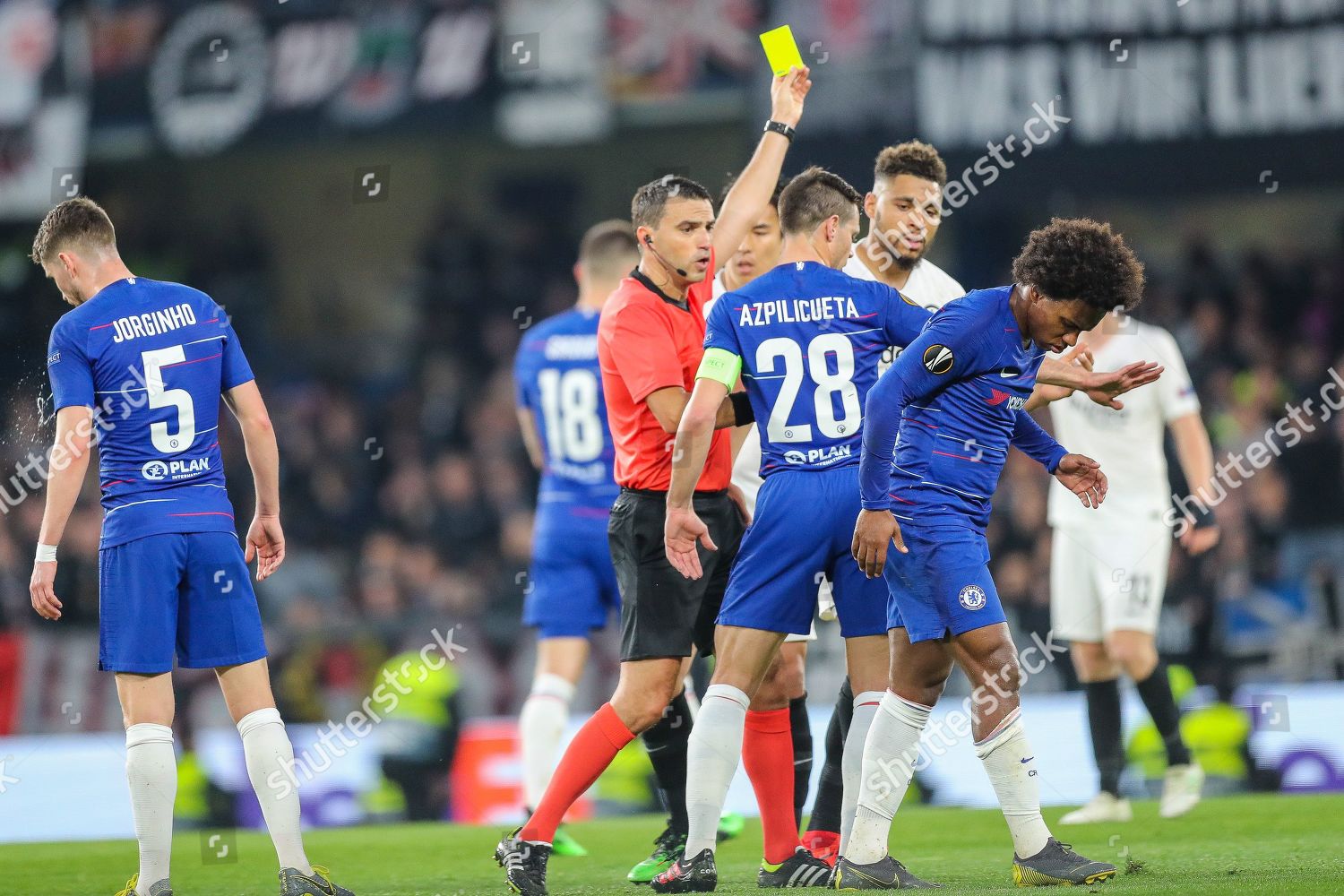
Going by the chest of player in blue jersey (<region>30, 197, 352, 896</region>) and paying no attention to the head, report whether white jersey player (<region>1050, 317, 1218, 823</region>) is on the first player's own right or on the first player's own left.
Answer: on the first player's own right

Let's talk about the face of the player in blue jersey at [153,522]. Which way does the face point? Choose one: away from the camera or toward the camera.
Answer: away from the camera

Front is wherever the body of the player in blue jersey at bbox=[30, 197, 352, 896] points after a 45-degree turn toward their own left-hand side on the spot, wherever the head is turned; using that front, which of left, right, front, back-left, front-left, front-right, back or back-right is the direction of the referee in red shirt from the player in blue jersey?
back-right

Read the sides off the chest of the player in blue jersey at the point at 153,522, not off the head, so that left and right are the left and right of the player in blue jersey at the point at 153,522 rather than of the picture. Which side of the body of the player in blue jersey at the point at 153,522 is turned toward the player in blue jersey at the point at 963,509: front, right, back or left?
right

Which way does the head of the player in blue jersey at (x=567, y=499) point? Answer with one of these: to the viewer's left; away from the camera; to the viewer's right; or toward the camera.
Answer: away from the camera

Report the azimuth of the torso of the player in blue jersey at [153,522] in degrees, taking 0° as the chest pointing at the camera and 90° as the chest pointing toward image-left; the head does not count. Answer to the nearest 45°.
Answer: approximately 180°

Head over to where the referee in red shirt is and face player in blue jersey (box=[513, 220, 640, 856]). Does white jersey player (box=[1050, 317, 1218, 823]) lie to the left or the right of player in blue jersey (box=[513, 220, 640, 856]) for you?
right

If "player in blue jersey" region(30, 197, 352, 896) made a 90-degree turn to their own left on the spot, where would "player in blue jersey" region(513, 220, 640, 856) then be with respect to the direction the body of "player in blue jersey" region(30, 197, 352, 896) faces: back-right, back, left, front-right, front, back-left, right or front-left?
back-right
